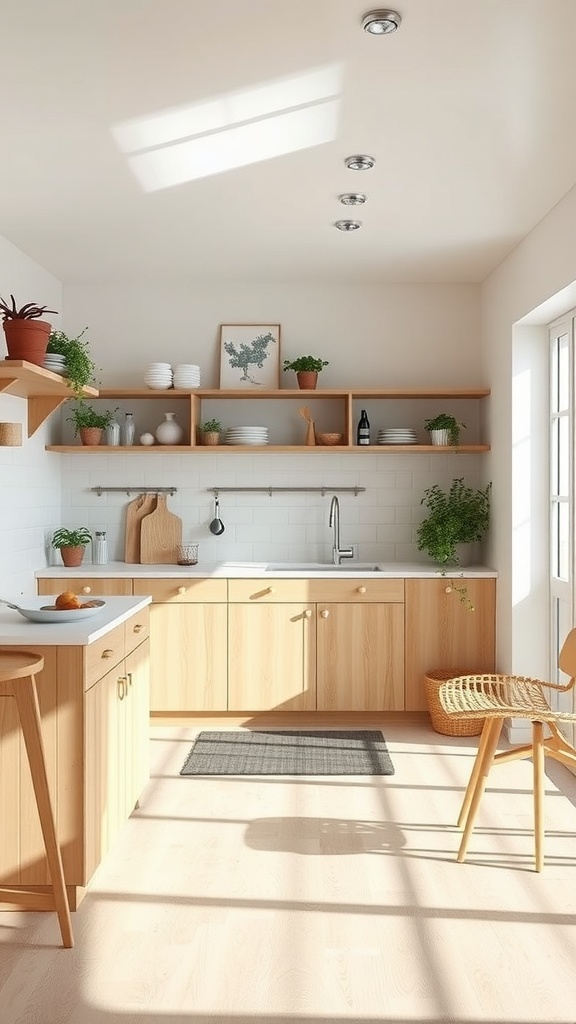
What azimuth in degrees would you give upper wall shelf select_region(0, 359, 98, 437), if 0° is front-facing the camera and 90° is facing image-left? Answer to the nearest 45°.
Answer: approximately 270°

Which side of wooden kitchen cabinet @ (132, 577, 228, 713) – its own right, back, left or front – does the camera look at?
front

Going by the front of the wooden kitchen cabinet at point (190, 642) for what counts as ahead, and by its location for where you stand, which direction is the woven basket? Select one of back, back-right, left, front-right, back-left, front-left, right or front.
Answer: left

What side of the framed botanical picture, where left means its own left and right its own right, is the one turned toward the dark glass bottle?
left

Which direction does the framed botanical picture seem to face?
toward the camera

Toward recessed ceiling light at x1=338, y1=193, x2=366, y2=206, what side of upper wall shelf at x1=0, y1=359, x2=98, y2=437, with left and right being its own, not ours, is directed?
front

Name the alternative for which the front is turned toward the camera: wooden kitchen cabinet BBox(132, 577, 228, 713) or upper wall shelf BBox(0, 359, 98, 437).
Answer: the wooden kitchen cabinet

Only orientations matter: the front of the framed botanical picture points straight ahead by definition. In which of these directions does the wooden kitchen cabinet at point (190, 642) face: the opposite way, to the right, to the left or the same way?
the same way

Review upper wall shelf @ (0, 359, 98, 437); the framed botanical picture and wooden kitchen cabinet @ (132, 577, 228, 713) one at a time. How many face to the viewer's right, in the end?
1

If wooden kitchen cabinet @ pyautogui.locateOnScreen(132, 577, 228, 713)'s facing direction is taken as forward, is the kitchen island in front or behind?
in front

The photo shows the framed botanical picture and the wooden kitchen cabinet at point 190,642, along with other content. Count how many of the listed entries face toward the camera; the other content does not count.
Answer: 2

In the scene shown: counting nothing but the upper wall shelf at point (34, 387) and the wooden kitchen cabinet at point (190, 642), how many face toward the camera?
1
